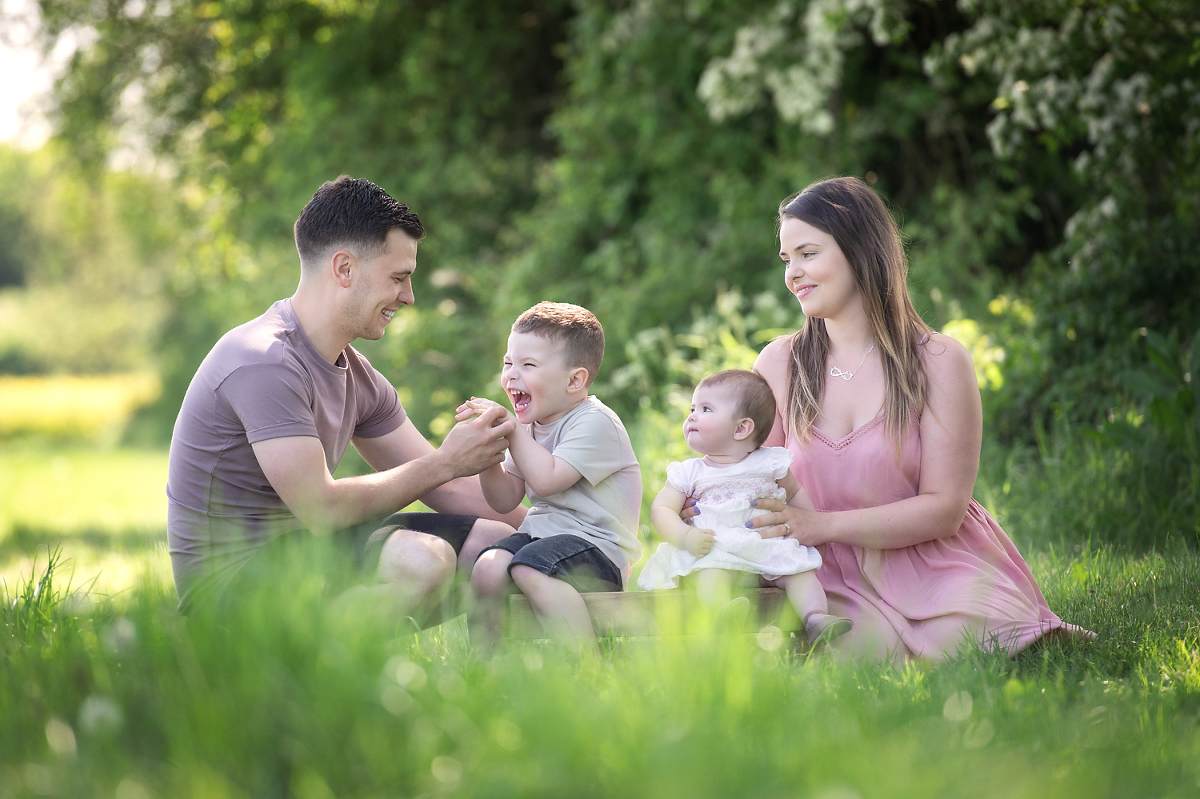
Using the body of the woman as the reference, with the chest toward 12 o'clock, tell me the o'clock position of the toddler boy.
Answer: The toddler boy is roughly at 1 o'clock from the woman.

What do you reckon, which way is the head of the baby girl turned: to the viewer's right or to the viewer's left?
to the viewer's left

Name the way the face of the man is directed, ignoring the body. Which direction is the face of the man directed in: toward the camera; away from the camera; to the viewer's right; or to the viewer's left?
to the viewer's right

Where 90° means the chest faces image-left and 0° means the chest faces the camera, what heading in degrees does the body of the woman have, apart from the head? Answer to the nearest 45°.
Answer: approximately 45°

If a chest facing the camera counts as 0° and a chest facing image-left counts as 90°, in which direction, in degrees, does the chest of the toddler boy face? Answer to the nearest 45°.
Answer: approximately 45°
